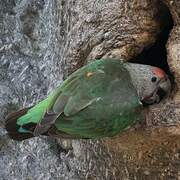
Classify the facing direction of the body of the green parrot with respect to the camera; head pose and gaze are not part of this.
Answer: to the viewer's right
